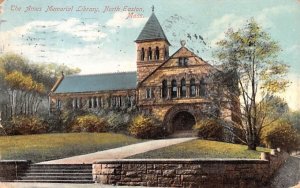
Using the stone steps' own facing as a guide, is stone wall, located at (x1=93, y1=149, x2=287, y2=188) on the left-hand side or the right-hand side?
on its left

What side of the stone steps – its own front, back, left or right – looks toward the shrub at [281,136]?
left

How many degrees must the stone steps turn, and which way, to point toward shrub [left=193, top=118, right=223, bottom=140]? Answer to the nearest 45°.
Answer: approximately 90° to its left

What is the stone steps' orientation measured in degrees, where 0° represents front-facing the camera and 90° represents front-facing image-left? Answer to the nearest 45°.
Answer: approximately 0°
